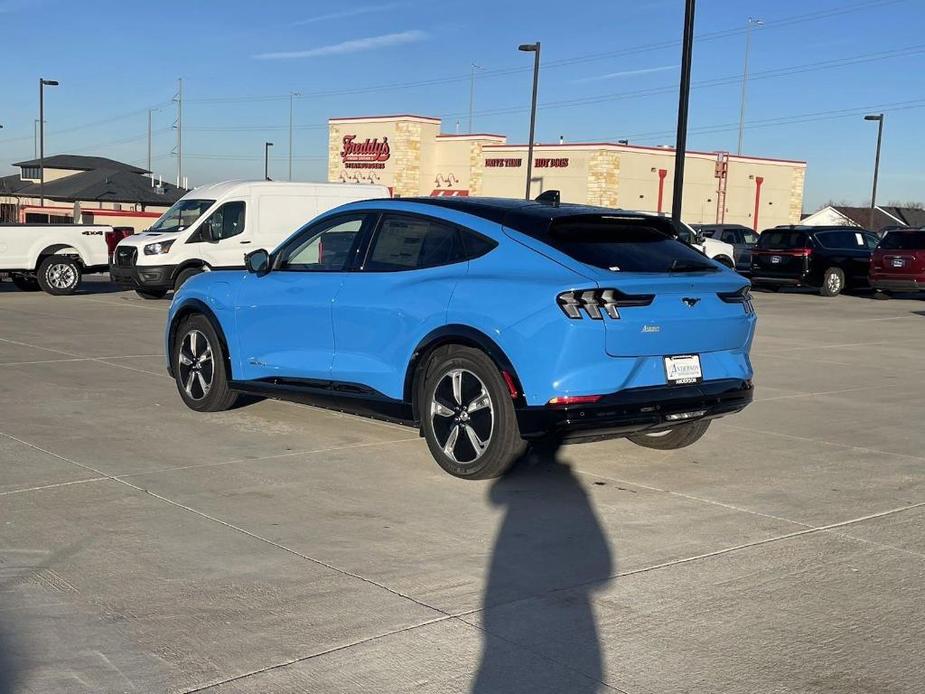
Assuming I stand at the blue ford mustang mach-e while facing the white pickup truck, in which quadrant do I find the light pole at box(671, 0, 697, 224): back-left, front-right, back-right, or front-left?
front-right

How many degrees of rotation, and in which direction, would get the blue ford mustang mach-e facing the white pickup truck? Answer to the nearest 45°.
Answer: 0° — it already faces it

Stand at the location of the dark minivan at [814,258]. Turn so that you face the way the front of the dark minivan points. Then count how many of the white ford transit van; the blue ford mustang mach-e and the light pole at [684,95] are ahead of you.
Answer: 0

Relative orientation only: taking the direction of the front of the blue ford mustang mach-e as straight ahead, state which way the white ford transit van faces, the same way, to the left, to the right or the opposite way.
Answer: to the left

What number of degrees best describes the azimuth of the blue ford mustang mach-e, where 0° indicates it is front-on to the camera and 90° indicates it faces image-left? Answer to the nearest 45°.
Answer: approximately 135°

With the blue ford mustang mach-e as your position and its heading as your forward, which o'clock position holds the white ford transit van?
The white ford transit van is roughly at 1 o'clock from the blue ford mustang mach-e.

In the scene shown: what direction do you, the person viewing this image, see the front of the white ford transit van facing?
facing the viewer and to the left of the viewer

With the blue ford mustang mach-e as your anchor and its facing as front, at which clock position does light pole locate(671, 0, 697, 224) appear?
The light pole is roughly at 2 o'clock from the blue ford mustang mach-e.

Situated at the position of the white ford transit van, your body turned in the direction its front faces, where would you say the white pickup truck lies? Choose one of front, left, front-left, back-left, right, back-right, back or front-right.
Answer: right

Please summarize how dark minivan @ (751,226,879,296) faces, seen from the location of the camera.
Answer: facing away from the viewer and to the right of the viewer

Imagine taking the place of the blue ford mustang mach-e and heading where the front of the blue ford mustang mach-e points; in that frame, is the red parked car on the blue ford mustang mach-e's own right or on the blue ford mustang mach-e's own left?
on the blue ford mustang mach-e's own right

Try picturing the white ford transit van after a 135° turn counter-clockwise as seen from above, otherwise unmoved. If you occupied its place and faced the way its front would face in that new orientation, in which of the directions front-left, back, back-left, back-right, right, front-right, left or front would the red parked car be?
front

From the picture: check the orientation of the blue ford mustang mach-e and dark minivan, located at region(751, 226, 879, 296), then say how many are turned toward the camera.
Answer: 0

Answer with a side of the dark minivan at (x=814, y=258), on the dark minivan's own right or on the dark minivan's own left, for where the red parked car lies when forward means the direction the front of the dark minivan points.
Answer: on the dark minivan's own right

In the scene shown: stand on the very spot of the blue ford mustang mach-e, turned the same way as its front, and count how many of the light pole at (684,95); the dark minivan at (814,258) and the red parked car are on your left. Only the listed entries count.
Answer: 0

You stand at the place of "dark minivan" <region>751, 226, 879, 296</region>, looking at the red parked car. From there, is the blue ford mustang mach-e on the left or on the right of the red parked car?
right
